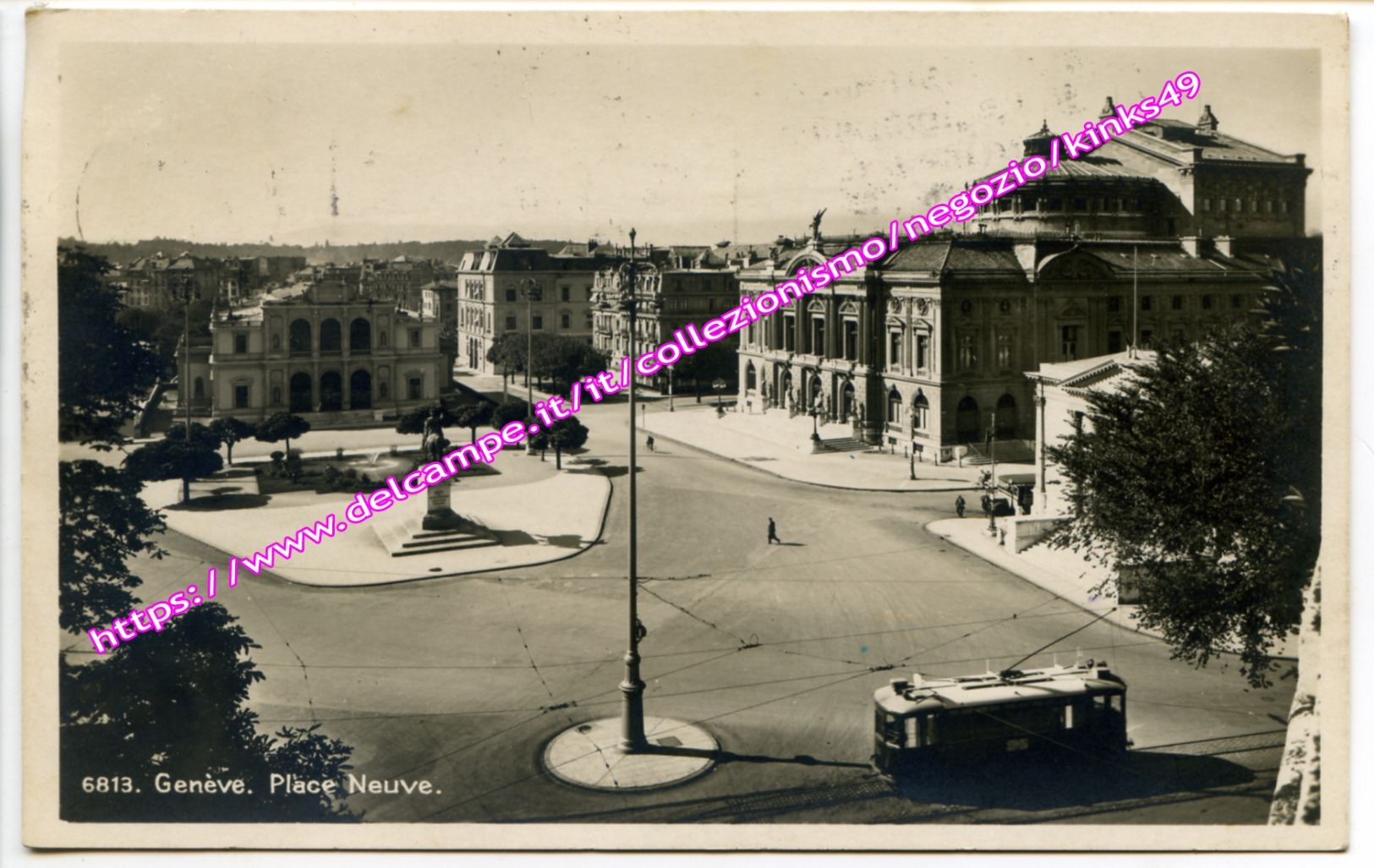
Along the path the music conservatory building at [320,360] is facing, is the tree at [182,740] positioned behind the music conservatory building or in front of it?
in front

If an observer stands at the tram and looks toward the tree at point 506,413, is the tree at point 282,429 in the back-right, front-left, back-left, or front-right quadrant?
front-left

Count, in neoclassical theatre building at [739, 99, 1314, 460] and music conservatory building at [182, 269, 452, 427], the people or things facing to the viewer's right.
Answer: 0

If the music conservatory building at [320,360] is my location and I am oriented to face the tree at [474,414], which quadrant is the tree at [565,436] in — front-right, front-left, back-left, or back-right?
front-left

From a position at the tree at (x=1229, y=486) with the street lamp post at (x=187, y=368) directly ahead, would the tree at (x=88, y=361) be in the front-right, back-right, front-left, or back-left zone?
front-left

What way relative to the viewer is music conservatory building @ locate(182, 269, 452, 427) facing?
toward the camera
